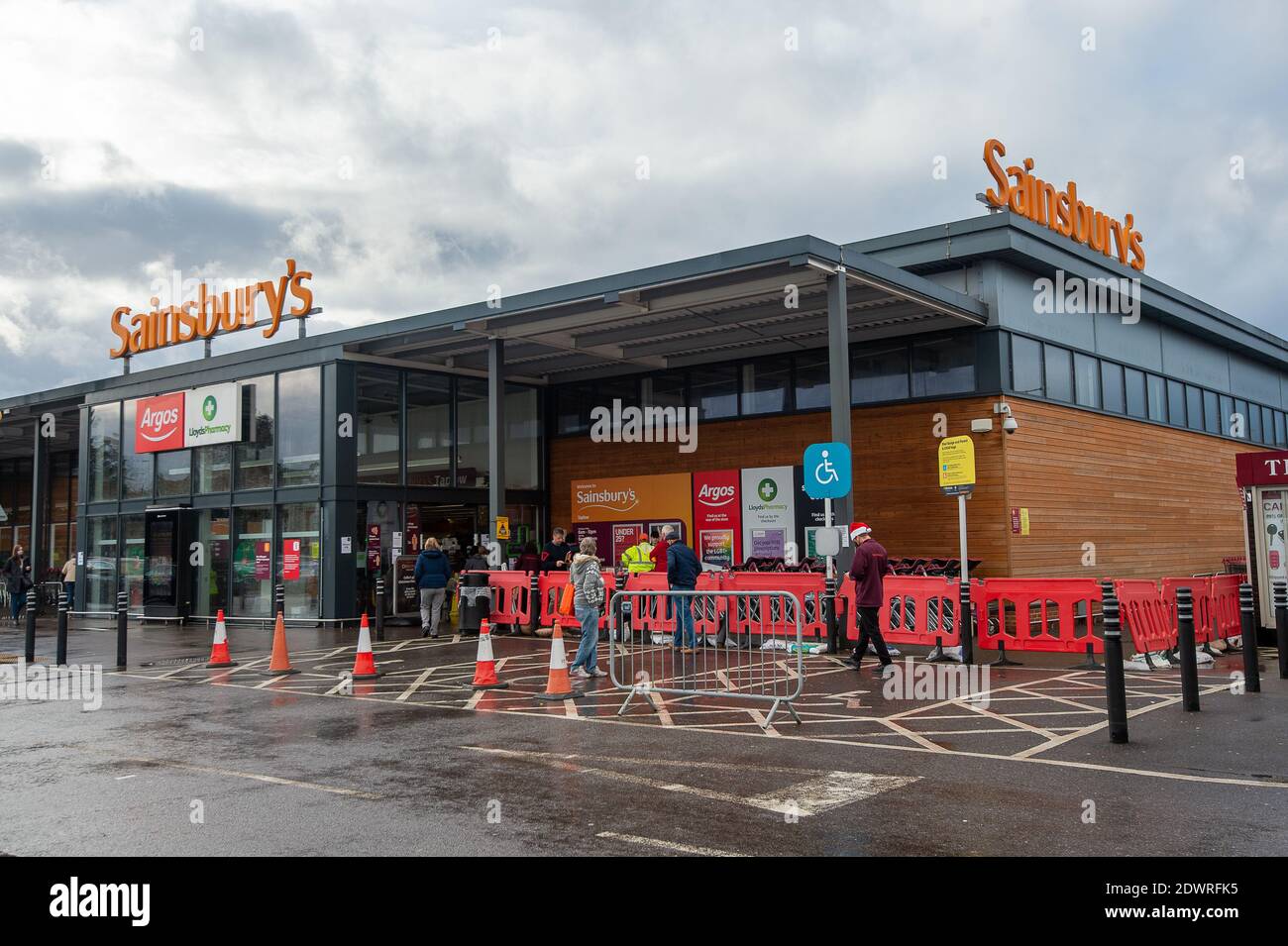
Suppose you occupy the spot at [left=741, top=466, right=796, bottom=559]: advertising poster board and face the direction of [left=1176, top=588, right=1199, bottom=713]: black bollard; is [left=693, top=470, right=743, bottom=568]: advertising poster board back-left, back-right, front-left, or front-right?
back-right

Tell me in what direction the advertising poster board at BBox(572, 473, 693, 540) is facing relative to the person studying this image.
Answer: facing the viewer and to the left of the viewer

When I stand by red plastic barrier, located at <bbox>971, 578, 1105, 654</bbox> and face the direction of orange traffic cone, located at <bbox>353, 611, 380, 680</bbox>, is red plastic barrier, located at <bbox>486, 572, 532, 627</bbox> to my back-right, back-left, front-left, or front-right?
front-right

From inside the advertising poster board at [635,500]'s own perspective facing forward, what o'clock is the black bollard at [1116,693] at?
The black bollard is roughly at 10 o'clock from the advertising poster board.

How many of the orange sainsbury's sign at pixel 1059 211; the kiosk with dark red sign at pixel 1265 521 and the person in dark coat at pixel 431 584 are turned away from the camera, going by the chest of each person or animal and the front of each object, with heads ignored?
1

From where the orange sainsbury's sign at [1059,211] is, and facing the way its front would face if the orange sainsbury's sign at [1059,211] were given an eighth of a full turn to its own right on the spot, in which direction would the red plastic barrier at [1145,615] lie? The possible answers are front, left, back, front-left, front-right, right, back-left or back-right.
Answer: front

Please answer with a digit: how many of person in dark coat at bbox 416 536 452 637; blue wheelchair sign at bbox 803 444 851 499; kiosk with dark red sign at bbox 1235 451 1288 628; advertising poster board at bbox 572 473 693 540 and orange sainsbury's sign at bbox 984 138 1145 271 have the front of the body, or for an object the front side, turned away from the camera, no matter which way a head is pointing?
1

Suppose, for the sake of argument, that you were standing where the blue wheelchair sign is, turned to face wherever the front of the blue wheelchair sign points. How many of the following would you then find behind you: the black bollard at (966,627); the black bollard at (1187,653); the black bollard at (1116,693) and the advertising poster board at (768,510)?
1

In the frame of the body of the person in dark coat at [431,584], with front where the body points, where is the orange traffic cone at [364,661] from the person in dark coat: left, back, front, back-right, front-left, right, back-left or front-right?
back

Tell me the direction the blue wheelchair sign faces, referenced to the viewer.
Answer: facing the viewer

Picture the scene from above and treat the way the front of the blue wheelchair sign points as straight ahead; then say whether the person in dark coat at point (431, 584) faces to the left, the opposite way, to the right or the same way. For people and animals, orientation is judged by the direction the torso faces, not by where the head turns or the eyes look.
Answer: the opposite way

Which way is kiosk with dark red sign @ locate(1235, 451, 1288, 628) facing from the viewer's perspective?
toward the camera

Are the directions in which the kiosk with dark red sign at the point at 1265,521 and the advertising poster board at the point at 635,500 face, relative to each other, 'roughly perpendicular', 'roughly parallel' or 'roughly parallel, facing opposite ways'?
roughly parallel

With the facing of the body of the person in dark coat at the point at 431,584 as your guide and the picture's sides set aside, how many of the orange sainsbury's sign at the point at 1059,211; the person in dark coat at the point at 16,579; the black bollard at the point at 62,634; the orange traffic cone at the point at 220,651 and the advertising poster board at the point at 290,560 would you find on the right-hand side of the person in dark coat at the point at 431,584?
1

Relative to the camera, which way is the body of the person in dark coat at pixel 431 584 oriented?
away from the camera

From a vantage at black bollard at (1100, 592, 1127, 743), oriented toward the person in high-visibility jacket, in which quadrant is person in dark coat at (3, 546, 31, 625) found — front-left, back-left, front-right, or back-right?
front-left
